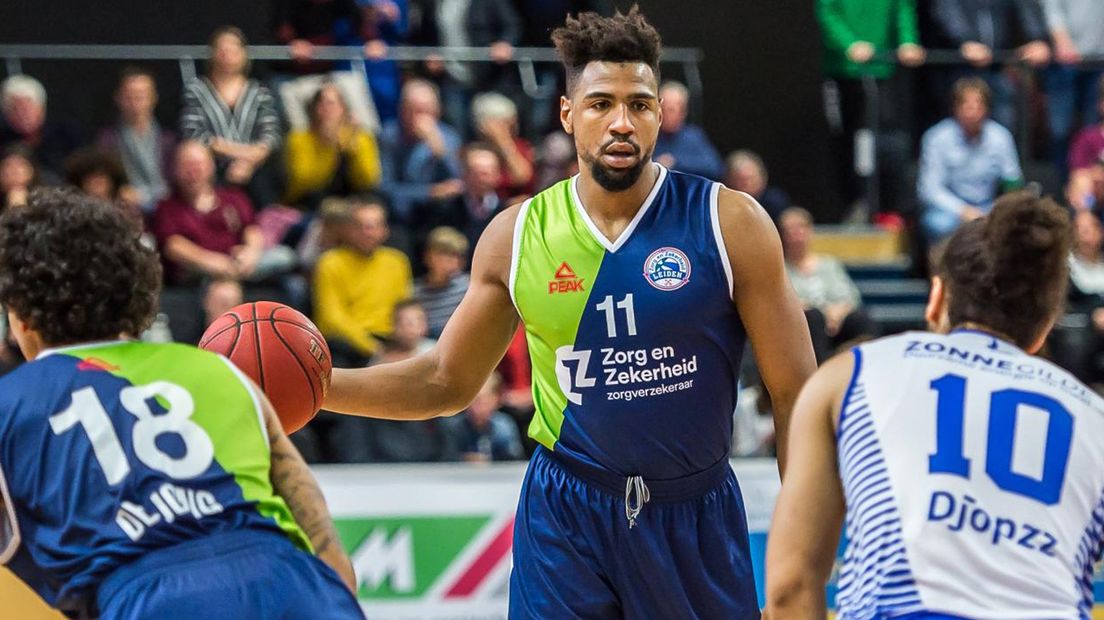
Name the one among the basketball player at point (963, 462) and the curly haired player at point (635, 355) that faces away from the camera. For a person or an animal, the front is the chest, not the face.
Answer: the basketball player

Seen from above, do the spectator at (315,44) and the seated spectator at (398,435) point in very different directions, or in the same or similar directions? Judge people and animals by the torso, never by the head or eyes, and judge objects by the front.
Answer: same or similar directions

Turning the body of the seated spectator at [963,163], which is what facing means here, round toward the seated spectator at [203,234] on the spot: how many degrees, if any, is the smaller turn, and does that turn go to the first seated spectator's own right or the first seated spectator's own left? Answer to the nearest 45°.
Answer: approximately 45° to the first seated spectator's own right

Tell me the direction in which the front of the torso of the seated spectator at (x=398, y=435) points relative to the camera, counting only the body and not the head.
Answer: toward the camera

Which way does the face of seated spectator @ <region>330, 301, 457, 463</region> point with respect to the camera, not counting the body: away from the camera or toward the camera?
toward the camera

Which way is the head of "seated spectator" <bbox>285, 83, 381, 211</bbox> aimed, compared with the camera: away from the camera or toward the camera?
toward the camera

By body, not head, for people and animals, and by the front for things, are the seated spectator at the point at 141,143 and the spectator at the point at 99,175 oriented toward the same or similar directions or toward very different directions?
same or similar directions

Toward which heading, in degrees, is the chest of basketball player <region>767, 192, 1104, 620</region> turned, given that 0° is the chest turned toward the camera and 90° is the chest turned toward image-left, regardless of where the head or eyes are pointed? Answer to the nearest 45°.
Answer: approximately 180°

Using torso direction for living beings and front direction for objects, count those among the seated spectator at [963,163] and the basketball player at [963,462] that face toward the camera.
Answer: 1

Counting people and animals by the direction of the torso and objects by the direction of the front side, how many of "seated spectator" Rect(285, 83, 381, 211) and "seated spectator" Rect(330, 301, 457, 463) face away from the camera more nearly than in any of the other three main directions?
0

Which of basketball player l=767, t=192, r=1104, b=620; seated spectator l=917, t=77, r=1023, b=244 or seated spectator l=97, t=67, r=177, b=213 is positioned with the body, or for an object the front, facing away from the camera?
the basketball player

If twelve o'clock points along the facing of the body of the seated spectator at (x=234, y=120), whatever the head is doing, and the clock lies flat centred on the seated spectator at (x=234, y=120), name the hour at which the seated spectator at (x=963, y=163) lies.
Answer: the seated spectator at (x=963, y=163) is roughly at 9 o'clock from the seated spectator at (x=234, y=120).

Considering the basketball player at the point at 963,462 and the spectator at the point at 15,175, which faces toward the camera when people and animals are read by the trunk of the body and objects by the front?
the spectator

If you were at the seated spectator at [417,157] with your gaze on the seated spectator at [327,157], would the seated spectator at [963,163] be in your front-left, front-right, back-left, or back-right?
back-left

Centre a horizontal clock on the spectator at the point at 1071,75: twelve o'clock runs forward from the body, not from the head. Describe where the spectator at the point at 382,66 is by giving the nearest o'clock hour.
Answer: the spectator at the point at 382,66 is roughly at 2 o'clock from the spectator at the point at 1071,75.

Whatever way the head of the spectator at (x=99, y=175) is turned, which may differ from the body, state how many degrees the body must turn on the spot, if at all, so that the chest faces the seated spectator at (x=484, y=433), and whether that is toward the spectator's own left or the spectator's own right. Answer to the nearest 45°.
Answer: approximately 45° to the spectator's own left

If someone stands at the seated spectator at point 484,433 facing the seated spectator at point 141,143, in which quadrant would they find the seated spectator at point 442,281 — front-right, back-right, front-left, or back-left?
front-right

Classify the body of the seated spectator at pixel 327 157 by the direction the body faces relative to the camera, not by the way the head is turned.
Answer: toward the camera

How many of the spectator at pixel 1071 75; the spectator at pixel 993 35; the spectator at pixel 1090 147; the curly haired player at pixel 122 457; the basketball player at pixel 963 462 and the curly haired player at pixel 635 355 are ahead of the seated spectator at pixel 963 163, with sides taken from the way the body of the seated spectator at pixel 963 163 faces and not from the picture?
3
